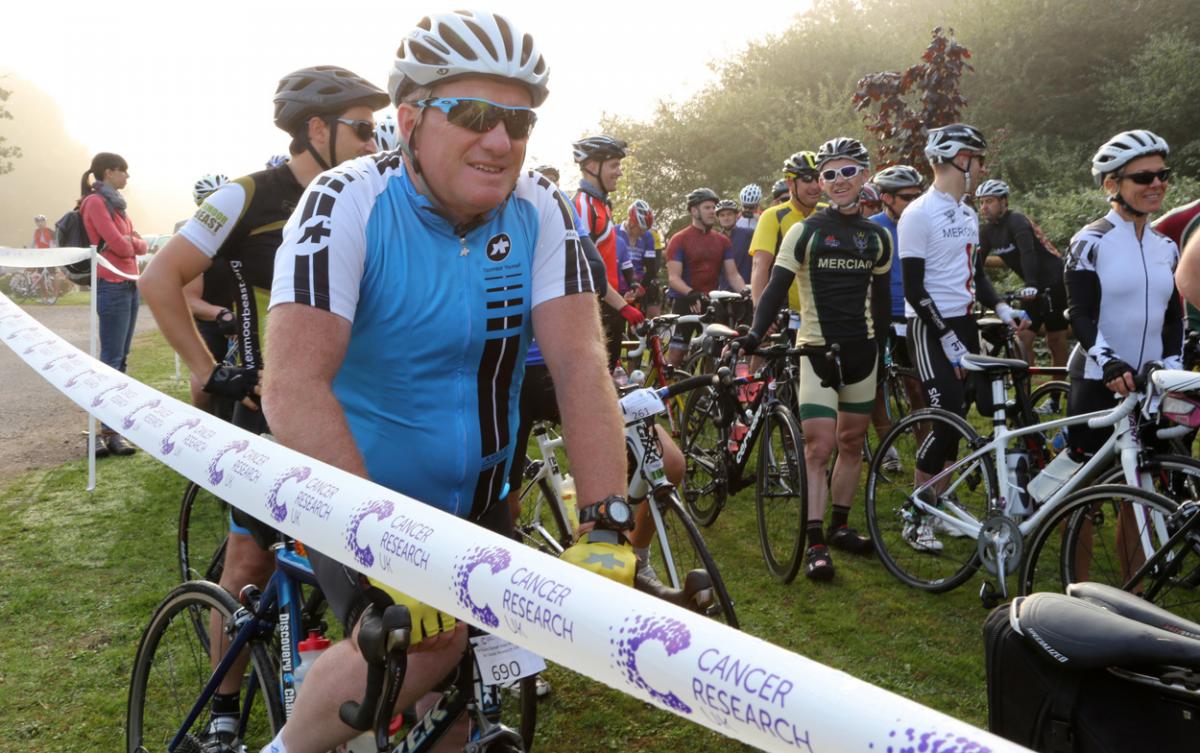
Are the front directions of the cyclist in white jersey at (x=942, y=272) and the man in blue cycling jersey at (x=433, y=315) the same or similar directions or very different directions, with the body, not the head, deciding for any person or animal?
same or similar directions

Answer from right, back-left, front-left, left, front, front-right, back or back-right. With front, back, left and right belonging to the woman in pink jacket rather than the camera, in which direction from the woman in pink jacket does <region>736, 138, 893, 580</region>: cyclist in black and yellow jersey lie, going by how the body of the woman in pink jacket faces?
front-right

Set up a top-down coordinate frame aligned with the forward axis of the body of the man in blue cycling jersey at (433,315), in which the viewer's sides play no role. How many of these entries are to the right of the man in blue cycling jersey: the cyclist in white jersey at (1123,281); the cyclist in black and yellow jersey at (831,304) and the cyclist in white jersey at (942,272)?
0

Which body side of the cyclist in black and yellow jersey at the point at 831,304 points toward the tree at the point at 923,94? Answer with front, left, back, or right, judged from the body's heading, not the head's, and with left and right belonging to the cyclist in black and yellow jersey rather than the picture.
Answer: back

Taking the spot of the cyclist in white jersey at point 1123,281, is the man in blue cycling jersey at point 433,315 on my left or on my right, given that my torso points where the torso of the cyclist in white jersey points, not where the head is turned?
on my right

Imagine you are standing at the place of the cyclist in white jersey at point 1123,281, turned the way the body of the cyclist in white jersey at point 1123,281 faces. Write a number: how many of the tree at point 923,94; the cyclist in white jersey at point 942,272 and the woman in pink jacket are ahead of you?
0

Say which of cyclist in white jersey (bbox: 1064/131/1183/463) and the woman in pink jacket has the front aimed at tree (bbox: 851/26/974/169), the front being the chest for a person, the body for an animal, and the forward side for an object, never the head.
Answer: the woman in pink jacket

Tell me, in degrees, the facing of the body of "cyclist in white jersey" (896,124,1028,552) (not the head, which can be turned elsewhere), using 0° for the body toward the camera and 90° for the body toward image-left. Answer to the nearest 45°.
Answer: approximately 315°

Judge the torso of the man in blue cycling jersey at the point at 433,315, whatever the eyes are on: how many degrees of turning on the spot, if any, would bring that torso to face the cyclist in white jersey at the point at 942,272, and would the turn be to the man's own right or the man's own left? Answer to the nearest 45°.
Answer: approximately 90° to the man's own left

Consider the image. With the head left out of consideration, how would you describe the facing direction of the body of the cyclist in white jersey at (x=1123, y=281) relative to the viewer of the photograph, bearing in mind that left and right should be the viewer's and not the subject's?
facing the viewer and to the right of the viewer

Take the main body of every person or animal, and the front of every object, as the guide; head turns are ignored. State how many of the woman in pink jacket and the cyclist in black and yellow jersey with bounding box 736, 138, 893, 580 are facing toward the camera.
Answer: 1

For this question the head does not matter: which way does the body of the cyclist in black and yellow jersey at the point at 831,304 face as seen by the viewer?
toward the camera

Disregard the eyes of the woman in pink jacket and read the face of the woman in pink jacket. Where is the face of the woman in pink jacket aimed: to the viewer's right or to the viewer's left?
to the viewer's right

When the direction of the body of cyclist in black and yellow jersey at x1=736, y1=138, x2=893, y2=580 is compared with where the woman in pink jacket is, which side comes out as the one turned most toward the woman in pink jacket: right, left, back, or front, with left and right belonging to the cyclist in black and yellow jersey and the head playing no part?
right
